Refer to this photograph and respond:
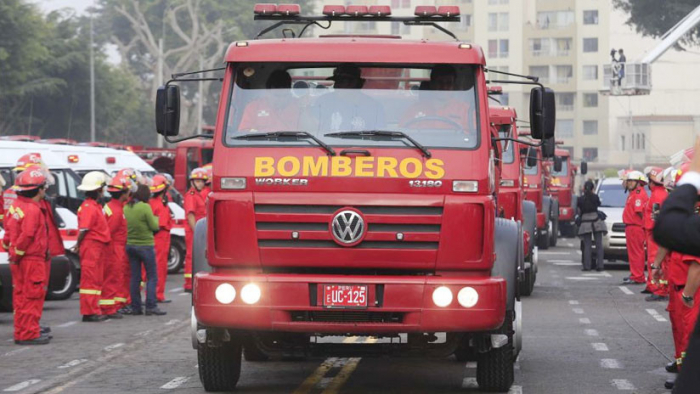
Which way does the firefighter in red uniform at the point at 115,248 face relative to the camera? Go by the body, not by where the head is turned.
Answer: to the viewer's right

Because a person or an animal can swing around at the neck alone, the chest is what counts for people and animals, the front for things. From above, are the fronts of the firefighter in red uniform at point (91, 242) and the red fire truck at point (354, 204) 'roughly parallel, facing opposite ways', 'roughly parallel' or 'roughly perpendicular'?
roughly perpendicular

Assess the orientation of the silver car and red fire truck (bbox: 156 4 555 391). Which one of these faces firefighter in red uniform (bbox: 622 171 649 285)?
the silver car

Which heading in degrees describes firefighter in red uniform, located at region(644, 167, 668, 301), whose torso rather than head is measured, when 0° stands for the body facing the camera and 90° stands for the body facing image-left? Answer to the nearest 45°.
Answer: approximately 90°

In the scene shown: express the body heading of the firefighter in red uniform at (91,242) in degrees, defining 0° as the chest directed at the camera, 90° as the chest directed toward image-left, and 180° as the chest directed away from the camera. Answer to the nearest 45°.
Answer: approximately 270°

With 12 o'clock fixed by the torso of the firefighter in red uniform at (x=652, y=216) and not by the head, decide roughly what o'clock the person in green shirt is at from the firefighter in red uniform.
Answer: The person in green shirt is roughly at 11 o'clock from the firefighter in red uniform.

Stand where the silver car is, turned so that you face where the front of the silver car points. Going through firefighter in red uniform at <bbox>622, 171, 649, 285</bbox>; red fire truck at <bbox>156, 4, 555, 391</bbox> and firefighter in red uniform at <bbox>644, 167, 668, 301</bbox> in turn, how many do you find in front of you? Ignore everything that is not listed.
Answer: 3

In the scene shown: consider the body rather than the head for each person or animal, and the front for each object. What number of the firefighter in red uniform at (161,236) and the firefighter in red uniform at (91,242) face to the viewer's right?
2
